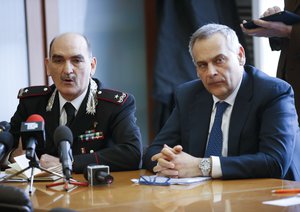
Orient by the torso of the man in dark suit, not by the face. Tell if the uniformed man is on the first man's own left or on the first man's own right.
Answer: on the first man's own right

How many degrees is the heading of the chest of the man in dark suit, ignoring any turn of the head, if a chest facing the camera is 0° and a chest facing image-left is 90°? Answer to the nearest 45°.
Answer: approximately 45°

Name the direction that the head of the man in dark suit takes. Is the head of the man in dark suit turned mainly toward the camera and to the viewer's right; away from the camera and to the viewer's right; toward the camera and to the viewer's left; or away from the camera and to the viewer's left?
toward the camera and to the viewer's left

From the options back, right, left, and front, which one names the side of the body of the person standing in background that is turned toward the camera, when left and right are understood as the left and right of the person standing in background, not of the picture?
left

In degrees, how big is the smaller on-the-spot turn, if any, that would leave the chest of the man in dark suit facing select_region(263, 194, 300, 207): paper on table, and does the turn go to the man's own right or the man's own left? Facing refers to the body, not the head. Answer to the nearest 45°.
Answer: approximately 45° to the man's own left

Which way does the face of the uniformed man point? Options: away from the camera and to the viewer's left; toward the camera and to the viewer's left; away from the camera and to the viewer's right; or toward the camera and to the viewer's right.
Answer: toward the camera and to the viewer's left

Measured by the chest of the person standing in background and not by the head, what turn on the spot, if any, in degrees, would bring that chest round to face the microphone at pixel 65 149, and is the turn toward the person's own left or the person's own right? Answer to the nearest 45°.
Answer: approximately 45° to the person's own left

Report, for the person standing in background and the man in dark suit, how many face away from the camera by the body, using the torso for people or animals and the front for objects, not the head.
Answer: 0

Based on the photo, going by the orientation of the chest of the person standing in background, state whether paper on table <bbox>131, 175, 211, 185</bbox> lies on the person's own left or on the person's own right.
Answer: on the person's own left

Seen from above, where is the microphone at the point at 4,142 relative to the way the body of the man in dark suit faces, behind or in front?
in front

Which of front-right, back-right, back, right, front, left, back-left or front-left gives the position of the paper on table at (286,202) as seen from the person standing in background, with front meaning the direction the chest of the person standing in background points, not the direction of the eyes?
left
